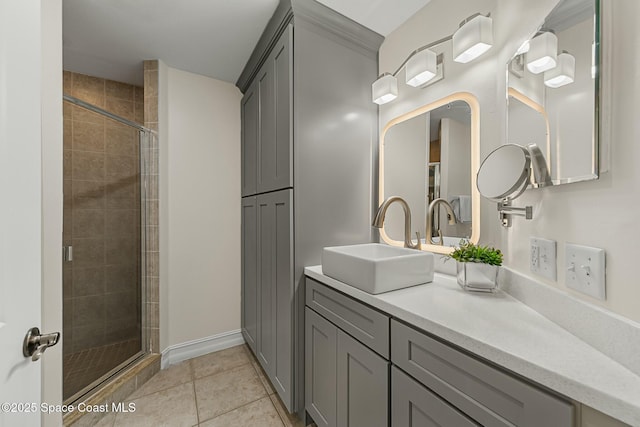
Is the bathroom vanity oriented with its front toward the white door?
yes

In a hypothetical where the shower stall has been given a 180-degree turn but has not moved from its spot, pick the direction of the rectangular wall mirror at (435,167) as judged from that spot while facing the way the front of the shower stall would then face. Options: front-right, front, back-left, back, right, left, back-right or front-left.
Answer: back

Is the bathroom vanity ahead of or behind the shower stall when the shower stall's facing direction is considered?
ahead

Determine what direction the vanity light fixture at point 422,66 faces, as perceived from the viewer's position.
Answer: facing the viewer and to the left of the viewer

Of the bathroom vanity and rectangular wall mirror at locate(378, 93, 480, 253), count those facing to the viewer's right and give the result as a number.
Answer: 0

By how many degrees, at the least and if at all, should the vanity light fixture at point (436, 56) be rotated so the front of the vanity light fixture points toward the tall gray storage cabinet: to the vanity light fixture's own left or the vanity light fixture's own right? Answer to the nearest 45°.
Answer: approximately 45° to the vanity light fixture's own right

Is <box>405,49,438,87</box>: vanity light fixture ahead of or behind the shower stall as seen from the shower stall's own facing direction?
ahead

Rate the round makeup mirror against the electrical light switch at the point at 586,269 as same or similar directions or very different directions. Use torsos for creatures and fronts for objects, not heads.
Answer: same or similar directions

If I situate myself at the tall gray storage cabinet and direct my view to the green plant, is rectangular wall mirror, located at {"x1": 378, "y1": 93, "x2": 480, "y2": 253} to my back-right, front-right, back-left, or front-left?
front-left

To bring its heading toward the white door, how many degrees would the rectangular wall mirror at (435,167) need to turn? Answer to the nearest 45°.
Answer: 0° — it already faces it

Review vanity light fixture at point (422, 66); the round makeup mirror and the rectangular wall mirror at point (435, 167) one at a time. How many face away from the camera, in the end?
0

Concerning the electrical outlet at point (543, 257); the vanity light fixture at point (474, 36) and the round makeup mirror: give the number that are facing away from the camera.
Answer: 0

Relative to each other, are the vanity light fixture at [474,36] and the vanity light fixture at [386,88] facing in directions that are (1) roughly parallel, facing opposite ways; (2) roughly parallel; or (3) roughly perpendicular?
roughly parallel
